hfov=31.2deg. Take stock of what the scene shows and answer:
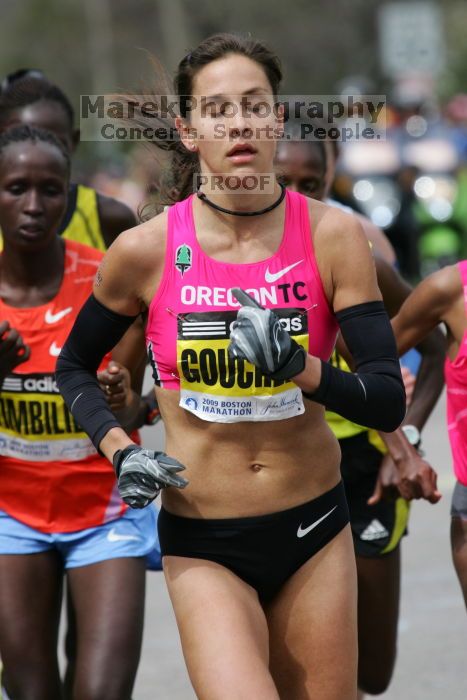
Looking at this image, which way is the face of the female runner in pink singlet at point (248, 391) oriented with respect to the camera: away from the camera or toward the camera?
toward the camera

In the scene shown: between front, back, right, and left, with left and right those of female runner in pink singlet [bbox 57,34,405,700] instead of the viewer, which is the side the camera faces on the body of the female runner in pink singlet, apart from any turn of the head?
front
